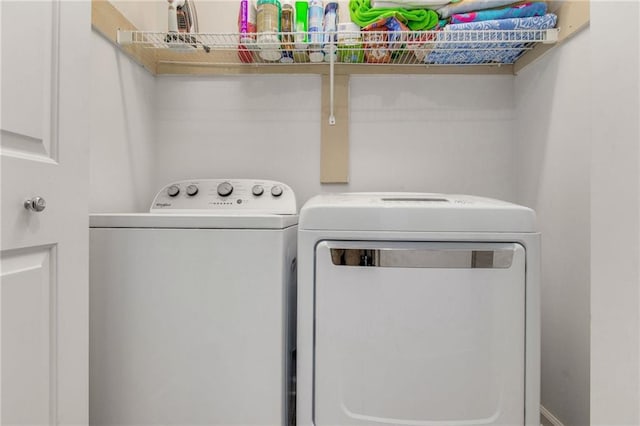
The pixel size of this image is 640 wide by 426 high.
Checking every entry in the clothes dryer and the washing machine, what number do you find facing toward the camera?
2

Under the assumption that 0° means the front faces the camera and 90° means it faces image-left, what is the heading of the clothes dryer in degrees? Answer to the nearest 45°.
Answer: approximately 0°
